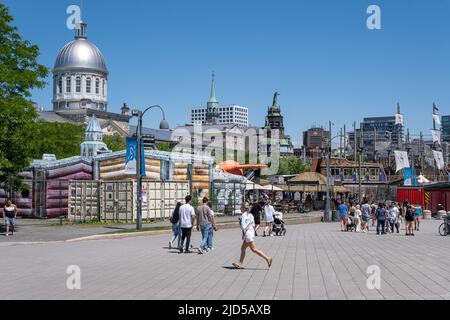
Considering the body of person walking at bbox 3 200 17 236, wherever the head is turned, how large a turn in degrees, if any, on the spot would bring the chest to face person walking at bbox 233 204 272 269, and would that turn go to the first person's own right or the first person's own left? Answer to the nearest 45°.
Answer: approximately 45° to the first person's own left

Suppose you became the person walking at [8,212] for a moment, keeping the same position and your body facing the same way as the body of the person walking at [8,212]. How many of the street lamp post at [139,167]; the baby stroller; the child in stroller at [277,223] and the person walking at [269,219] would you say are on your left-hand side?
4

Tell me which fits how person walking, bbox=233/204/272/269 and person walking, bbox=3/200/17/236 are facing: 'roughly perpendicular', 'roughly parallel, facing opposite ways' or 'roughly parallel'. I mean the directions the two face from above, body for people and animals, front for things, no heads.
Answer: roughly perpendicular

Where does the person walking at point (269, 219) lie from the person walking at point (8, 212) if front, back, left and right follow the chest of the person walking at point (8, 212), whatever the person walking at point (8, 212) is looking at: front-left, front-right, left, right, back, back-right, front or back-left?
left

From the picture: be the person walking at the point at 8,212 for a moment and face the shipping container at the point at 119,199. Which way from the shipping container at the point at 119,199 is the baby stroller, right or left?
right

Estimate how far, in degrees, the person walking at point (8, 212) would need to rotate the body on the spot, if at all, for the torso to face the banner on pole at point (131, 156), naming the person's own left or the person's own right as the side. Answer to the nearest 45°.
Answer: approximately 90° to the person's own left

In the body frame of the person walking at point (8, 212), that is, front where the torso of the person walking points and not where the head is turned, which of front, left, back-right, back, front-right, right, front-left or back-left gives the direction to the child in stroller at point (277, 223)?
left

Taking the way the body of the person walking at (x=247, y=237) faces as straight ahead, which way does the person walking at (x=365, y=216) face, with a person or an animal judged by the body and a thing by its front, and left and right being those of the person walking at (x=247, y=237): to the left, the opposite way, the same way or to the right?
to the right
